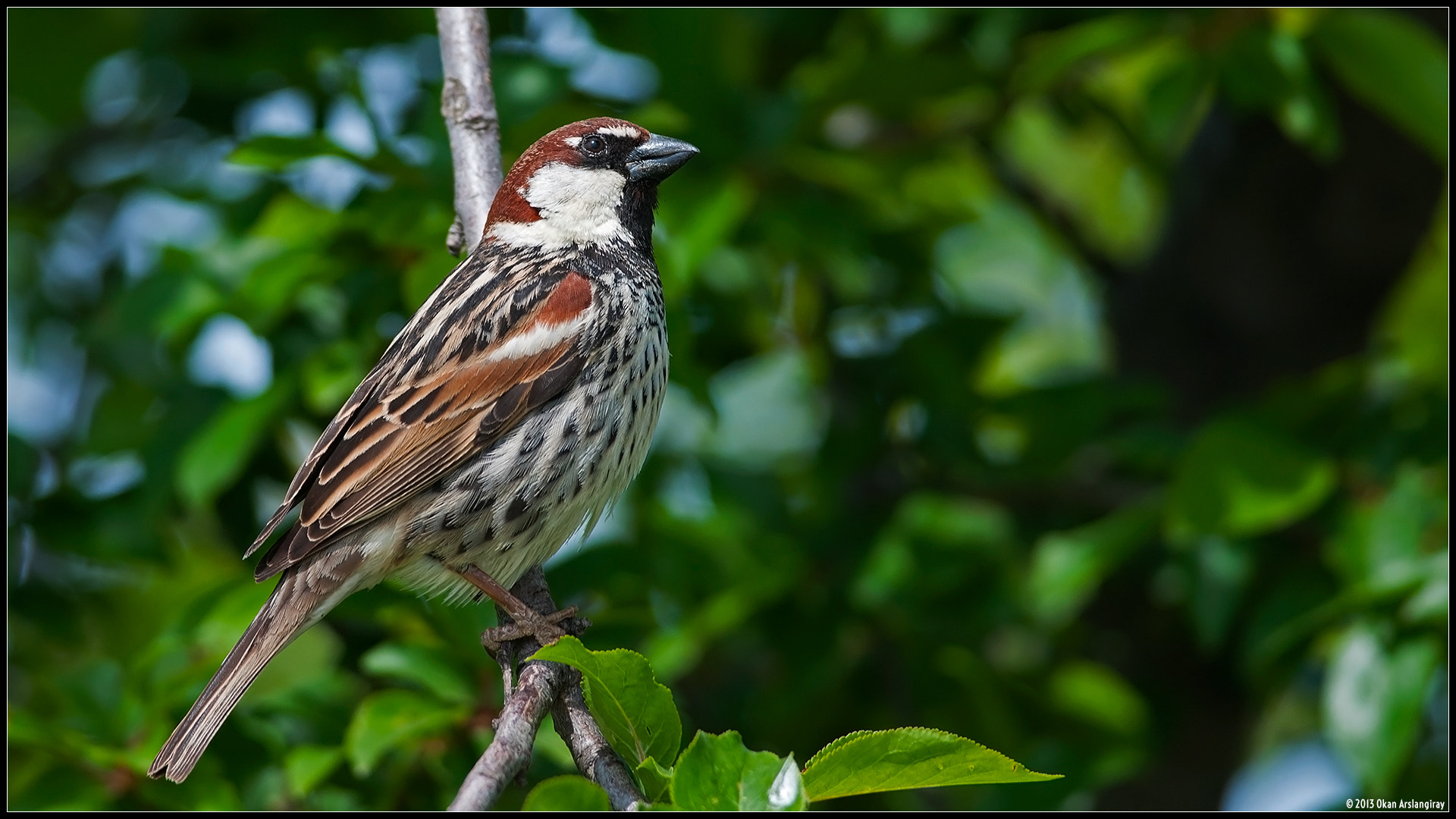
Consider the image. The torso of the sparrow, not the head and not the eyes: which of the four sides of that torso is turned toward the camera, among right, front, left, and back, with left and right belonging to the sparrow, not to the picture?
right

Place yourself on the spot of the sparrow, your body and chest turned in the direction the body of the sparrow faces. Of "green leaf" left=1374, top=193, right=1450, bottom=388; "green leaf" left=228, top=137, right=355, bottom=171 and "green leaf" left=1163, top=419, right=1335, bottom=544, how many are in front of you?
2

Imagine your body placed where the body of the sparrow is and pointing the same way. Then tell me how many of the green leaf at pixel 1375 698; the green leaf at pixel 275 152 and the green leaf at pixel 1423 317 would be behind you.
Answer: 1

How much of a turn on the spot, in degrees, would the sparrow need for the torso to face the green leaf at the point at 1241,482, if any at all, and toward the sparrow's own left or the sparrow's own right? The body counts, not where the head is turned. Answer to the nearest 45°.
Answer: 0° — it already faces it

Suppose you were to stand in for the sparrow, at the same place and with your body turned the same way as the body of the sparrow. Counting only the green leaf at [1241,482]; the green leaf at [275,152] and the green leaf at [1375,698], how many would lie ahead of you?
2
